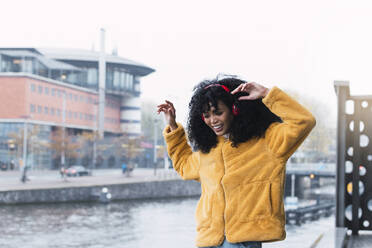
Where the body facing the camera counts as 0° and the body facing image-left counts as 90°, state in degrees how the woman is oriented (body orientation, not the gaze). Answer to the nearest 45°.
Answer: approximately 45°

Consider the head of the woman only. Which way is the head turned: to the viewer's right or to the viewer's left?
to the viewer's left

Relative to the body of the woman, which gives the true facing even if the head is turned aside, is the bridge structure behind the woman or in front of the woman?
behind

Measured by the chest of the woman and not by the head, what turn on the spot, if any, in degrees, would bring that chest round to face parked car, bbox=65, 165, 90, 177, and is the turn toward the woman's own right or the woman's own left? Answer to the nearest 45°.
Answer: approximately 135° to the woman's own right

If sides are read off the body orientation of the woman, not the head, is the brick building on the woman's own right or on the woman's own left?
on the woman's own right
